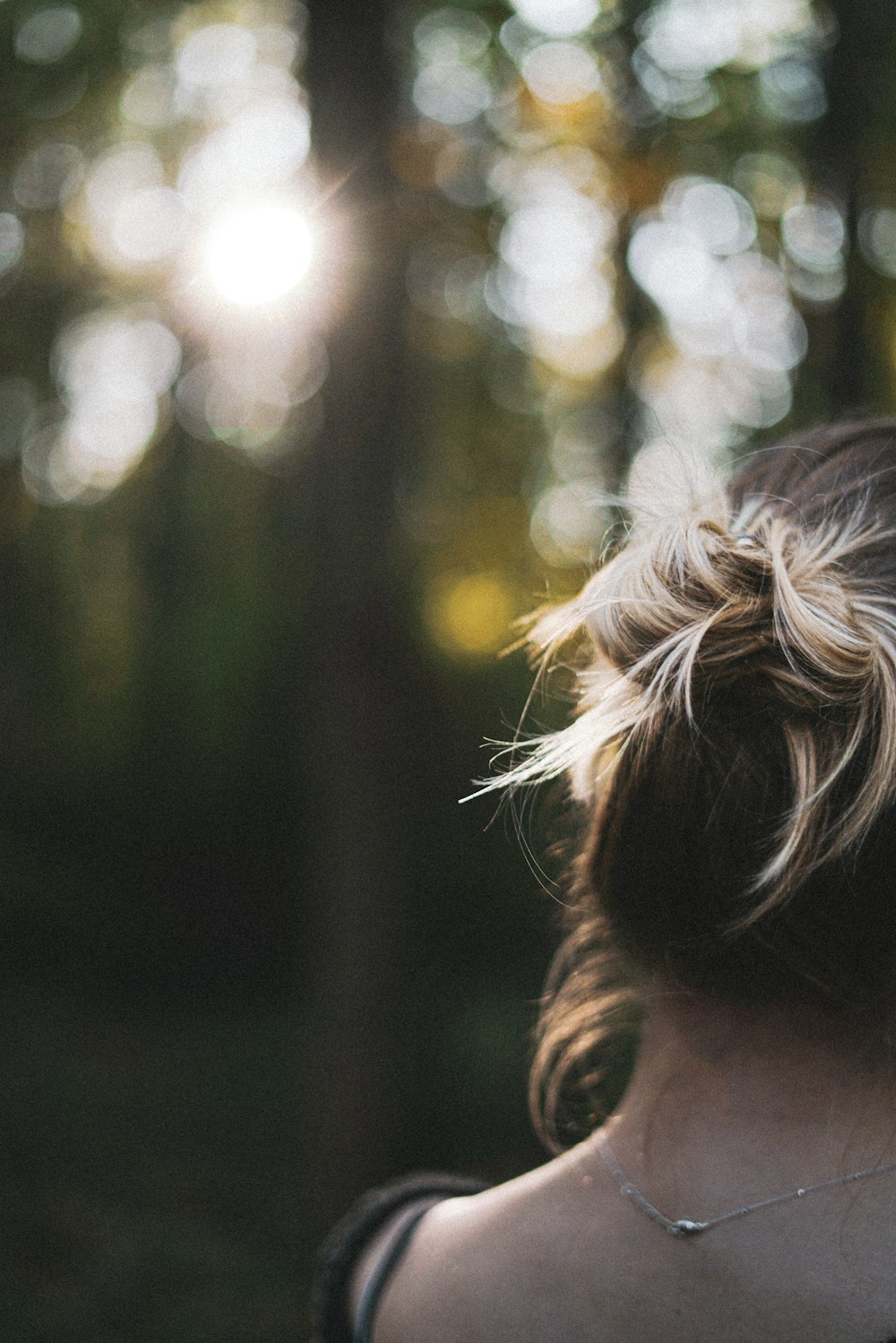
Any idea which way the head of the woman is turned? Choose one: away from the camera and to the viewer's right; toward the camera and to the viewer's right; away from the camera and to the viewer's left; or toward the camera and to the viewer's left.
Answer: away from the camera and to the viewer's left

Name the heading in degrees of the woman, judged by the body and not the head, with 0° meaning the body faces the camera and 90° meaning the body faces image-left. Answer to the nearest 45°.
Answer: approximately 180°

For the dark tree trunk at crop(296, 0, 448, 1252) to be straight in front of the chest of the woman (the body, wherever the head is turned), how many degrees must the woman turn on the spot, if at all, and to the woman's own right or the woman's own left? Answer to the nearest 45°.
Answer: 0° — they already face it
